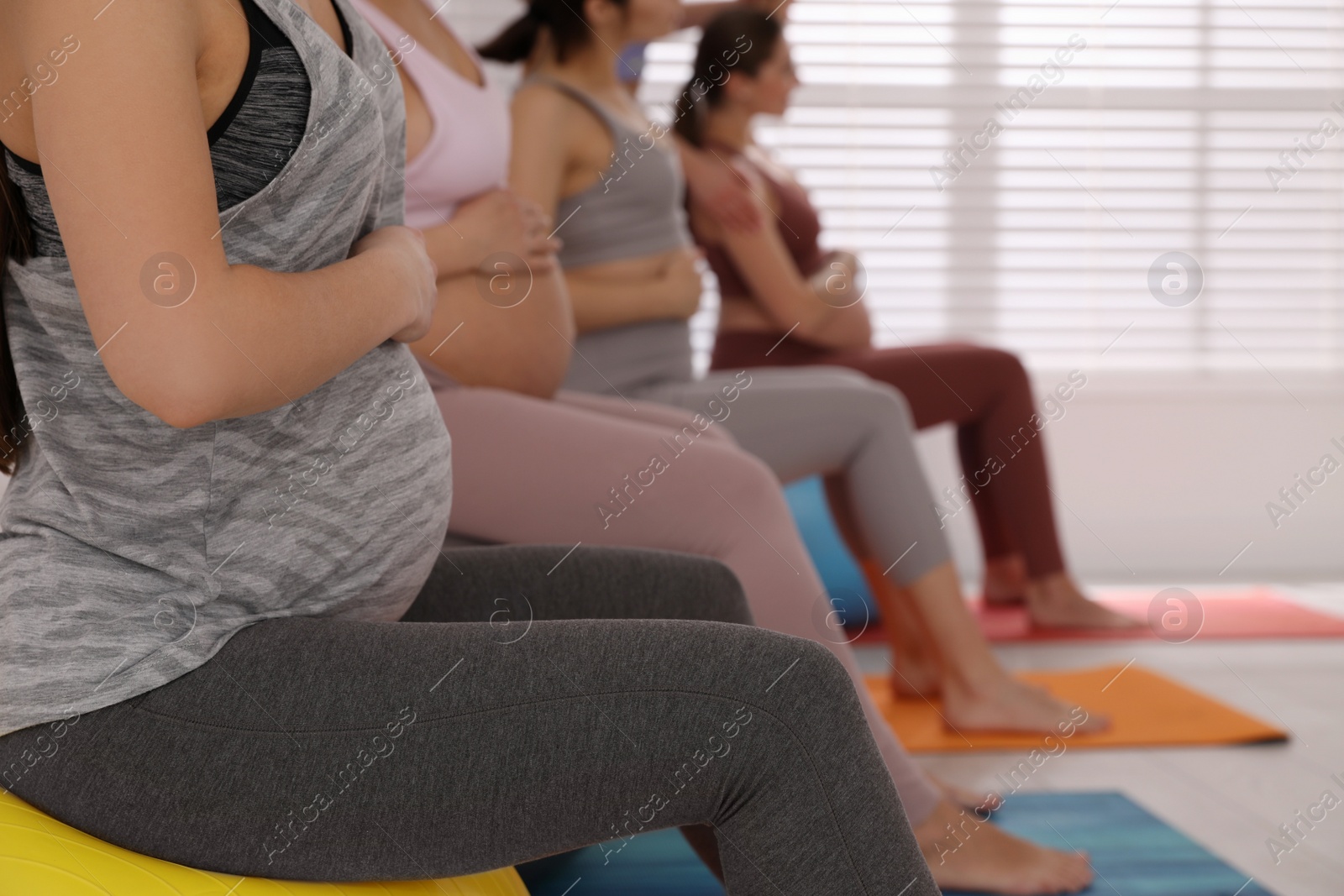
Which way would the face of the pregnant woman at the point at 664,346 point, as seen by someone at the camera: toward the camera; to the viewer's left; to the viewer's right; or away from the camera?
to the viewer's right

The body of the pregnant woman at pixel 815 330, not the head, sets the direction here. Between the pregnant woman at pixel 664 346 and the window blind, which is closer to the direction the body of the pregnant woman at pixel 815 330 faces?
the window blind

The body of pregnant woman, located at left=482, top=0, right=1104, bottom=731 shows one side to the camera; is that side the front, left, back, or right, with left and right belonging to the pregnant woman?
right

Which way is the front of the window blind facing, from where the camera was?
facing the viewer

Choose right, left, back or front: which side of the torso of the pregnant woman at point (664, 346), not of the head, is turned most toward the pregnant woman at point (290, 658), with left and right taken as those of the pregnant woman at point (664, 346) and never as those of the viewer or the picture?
right

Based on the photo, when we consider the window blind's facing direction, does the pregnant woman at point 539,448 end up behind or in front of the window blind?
in front

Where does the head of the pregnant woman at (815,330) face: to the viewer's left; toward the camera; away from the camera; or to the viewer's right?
to the viewer's right

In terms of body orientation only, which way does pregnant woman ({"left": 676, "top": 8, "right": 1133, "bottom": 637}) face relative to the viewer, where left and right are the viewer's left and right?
facing to the right of the viewer

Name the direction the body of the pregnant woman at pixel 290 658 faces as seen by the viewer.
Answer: to the viewer's right

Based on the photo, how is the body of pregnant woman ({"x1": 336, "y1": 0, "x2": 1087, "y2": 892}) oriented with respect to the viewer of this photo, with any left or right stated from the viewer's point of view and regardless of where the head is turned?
facing to the right of the viewer
